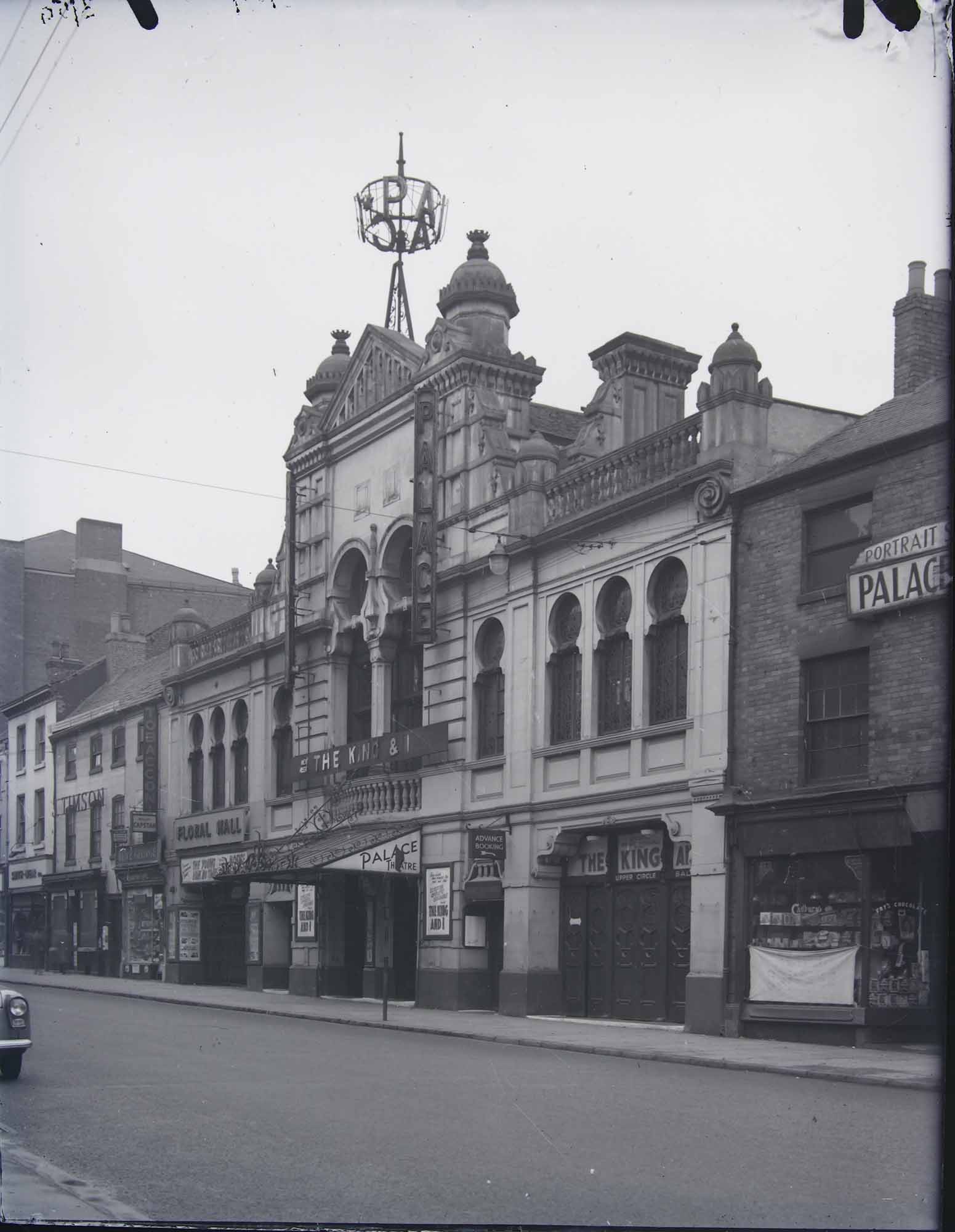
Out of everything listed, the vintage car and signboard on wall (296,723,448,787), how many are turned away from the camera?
0

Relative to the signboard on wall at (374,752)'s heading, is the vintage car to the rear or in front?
in front

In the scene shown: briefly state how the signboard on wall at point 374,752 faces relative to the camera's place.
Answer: facing the viewer and to the left of the viewer

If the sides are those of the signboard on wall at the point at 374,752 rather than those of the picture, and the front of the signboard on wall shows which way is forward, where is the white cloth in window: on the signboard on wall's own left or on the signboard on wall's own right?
on the signboard on wall's own left

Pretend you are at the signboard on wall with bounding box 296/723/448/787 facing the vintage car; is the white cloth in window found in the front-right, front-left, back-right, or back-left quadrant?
front-left
